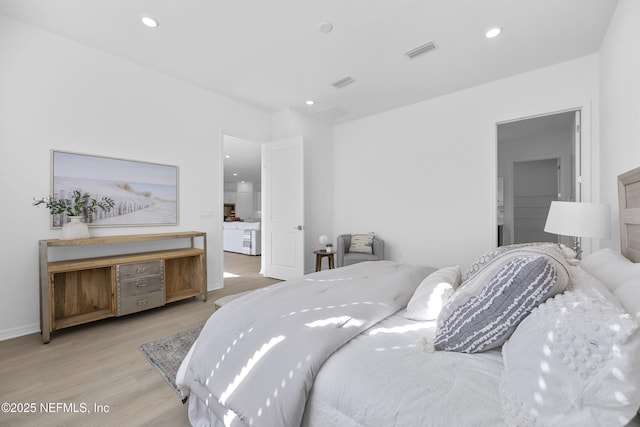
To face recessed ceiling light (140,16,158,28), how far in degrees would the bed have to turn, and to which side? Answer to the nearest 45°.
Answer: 0° — it already faces it

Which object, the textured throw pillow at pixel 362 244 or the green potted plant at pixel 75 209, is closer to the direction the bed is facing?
the green potted plant

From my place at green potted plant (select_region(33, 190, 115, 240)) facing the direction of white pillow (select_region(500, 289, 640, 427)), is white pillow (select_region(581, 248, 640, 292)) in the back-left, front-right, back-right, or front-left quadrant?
front-left

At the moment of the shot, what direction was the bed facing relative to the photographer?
facing to the left of the viewer

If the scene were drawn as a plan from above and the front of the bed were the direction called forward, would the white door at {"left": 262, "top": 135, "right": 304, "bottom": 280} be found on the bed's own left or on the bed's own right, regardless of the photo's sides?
on the bed's own right

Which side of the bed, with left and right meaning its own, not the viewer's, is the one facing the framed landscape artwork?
front
